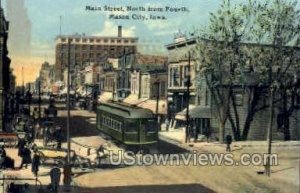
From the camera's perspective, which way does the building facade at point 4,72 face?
to the viewer's right

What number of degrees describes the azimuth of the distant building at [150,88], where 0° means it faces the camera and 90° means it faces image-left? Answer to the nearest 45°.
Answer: approximately 45°
